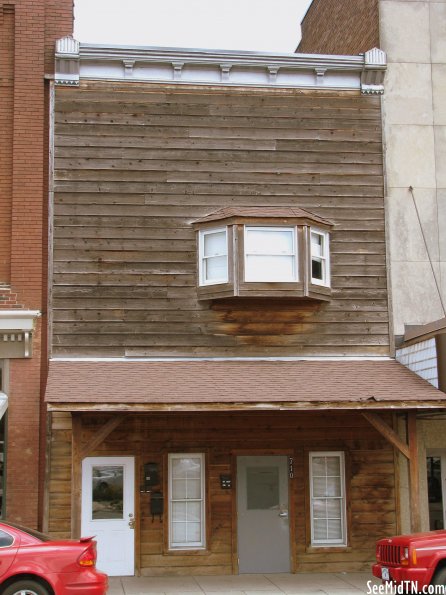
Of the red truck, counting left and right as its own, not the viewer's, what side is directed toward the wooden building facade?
right

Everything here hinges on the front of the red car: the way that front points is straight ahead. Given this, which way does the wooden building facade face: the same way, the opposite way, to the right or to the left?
to the left

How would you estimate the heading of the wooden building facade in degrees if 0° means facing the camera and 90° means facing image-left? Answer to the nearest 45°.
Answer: approximately 0°

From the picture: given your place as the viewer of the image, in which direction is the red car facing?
facing to the left of the viewer

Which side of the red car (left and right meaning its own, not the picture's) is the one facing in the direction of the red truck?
back

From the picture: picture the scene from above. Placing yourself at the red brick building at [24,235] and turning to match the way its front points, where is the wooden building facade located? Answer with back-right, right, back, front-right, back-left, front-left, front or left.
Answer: left

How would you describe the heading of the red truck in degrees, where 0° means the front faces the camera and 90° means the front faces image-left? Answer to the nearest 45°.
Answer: approximately 45°

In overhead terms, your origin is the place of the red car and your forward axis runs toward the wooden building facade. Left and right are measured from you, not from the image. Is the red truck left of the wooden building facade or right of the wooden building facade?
right

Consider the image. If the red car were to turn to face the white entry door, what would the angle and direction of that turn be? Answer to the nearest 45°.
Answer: approximately 90° to its right
